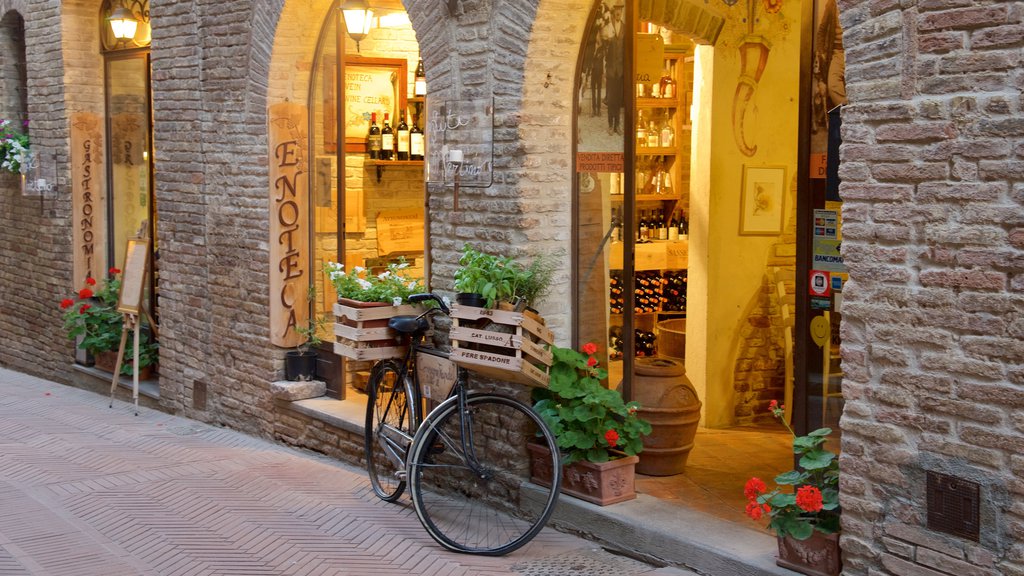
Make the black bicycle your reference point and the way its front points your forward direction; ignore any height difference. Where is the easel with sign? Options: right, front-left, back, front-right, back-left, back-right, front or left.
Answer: back

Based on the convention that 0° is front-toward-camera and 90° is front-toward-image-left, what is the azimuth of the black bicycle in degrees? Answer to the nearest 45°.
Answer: approximately 315°

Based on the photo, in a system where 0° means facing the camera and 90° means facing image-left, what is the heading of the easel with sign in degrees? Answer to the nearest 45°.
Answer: approximately 45°

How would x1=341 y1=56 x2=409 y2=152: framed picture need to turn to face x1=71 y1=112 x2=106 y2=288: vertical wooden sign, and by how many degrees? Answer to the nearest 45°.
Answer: approximately 135° to its right

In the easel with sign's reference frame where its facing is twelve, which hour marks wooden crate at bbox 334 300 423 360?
The wooden crate is roughly at 10 o'clock from the easel with sign.

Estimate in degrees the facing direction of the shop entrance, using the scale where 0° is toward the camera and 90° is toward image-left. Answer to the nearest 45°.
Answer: approximately 45°

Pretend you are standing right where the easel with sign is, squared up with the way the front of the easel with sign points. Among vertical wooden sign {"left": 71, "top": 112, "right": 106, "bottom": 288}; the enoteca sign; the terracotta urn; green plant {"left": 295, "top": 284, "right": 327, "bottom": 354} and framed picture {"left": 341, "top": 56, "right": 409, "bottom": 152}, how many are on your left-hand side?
4
